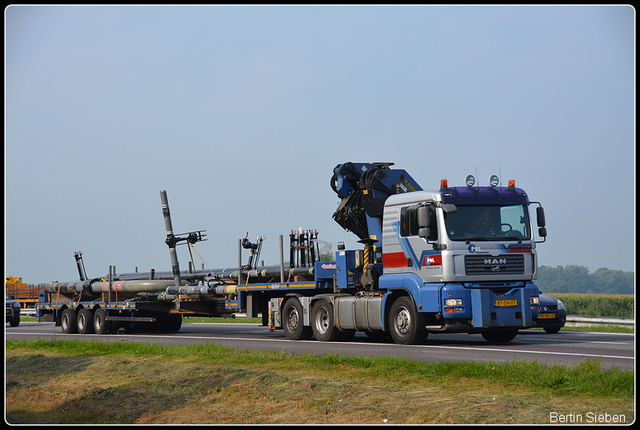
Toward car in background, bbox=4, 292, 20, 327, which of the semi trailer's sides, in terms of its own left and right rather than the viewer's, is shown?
back

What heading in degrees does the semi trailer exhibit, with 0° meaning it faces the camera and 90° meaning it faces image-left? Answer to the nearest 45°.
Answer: approximately 315°
